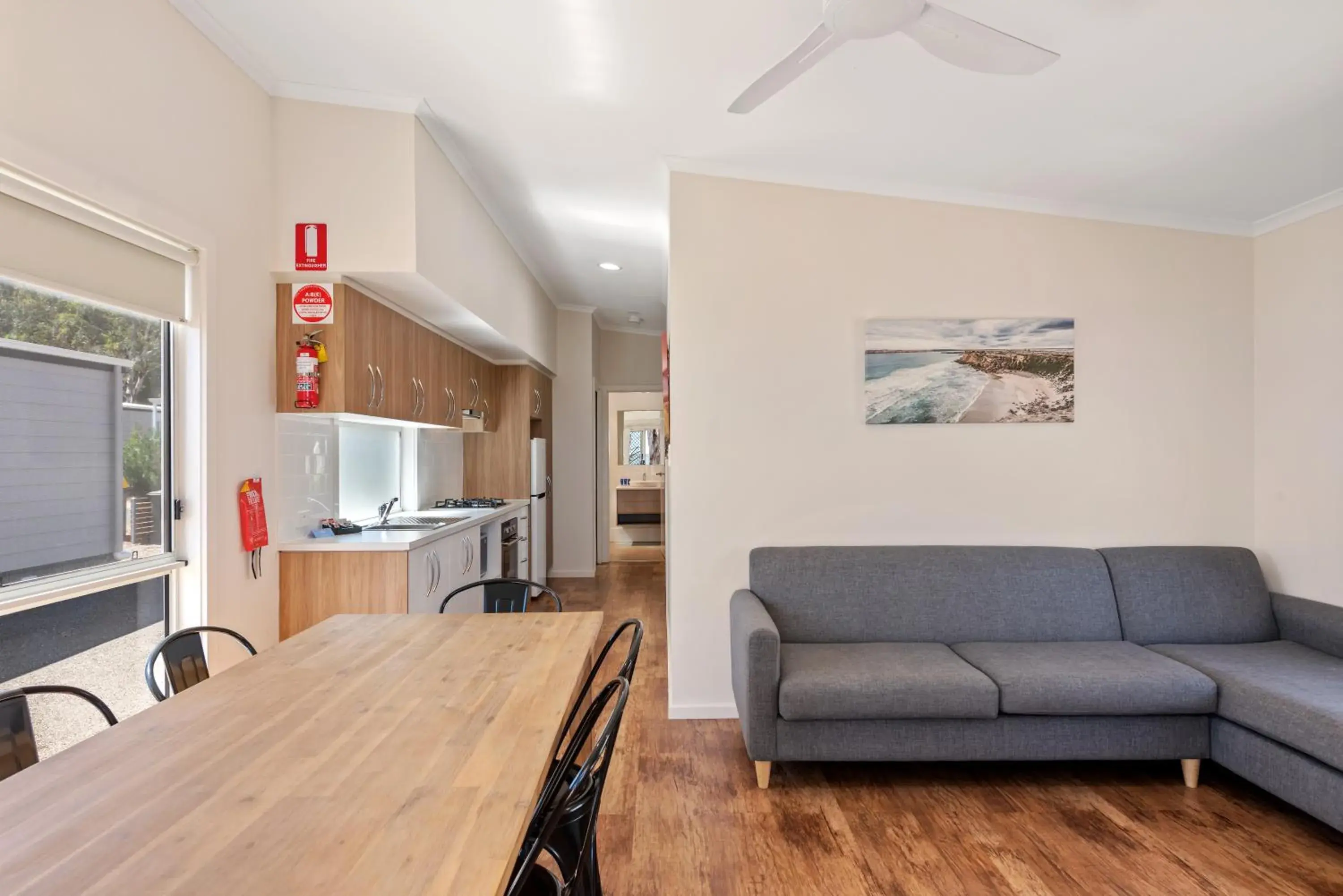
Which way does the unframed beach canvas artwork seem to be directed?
toward the camera

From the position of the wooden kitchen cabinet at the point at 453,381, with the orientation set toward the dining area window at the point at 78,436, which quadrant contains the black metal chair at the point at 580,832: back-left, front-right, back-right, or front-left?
front-left

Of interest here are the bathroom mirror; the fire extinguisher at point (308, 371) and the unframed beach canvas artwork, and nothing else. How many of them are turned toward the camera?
3

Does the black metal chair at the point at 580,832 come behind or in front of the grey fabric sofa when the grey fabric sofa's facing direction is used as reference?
in front

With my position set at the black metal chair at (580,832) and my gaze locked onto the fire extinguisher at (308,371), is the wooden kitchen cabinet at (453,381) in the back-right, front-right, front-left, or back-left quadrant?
front-right

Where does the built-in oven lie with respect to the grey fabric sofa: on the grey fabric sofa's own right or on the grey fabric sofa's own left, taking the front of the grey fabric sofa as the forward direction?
on the grey fabric sofa's own right

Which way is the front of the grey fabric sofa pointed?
toward the camera

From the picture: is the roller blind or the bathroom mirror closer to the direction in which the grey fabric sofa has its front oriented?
the roller blind

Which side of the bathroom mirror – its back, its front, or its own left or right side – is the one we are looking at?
front

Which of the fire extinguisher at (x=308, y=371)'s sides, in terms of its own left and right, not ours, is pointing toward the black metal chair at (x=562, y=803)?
front

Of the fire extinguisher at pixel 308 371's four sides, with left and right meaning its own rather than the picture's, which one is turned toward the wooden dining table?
front

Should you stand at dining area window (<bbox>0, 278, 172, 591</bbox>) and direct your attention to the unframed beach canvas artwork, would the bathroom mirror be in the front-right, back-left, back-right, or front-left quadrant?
front-left
